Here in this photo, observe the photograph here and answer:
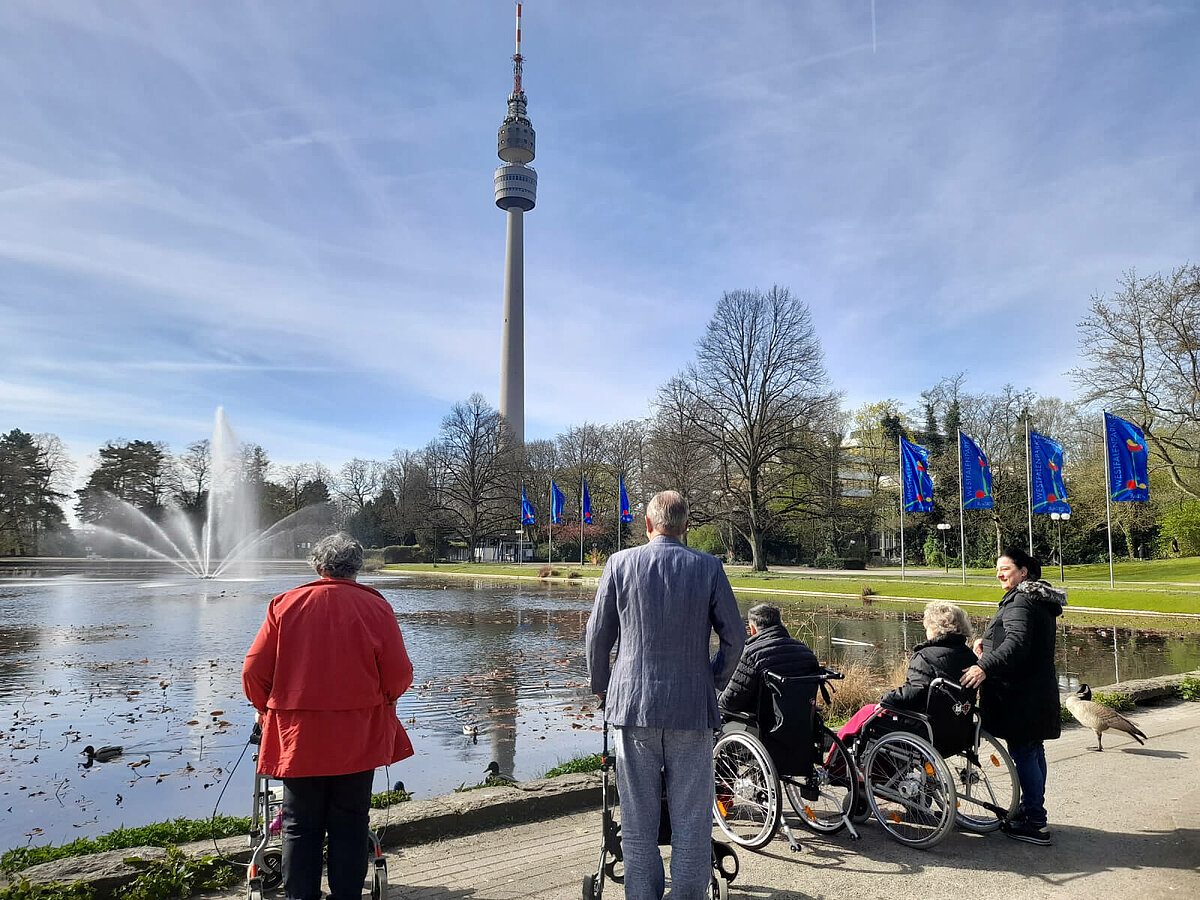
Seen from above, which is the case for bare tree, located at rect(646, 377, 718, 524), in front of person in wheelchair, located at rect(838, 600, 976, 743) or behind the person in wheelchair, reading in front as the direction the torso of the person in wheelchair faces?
in front

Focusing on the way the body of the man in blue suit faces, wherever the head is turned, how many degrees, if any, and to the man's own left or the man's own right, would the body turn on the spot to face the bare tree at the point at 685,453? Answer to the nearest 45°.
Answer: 0° — they already face it

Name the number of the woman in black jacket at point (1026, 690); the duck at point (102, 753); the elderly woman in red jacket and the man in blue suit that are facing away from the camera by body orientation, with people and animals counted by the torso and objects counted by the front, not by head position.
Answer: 2

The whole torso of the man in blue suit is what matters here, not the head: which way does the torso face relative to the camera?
away from the camera

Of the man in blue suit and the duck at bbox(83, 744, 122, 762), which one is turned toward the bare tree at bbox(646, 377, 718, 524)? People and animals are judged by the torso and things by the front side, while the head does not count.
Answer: the man in blue suit

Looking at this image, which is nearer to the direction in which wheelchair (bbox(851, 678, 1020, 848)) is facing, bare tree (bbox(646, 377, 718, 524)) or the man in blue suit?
the bare tree

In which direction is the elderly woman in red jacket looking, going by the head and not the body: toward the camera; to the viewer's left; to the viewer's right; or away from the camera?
away from the camera

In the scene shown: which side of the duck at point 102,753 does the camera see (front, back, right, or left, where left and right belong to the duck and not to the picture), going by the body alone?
left

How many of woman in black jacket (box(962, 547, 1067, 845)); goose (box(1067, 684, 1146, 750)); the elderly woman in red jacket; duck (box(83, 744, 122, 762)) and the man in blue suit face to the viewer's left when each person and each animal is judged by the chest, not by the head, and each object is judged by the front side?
3

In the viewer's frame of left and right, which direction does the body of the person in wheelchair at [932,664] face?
facing away from the viewer and to the left of the viewer

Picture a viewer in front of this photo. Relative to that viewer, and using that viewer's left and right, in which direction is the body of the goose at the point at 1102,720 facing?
facing to the left of the viewer

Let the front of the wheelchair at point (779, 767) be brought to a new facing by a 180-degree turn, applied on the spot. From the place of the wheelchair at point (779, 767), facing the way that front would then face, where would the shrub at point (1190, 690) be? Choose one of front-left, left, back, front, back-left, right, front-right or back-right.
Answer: left

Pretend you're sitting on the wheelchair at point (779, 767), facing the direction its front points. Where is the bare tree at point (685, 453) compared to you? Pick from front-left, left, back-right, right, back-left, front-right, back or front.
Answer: front-right

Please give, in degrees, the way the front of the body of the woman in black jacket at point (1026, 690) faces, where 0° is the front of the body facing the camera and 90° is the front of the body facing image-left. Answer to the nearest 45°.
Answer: approximately 90°

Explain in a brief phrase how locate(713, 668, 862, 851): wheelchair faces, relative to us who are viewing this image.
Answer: facing away from the viewer and to the left of the viewer

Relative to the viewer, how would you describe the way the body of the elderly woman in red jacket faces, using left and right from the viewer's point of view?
facing away from the viewer
